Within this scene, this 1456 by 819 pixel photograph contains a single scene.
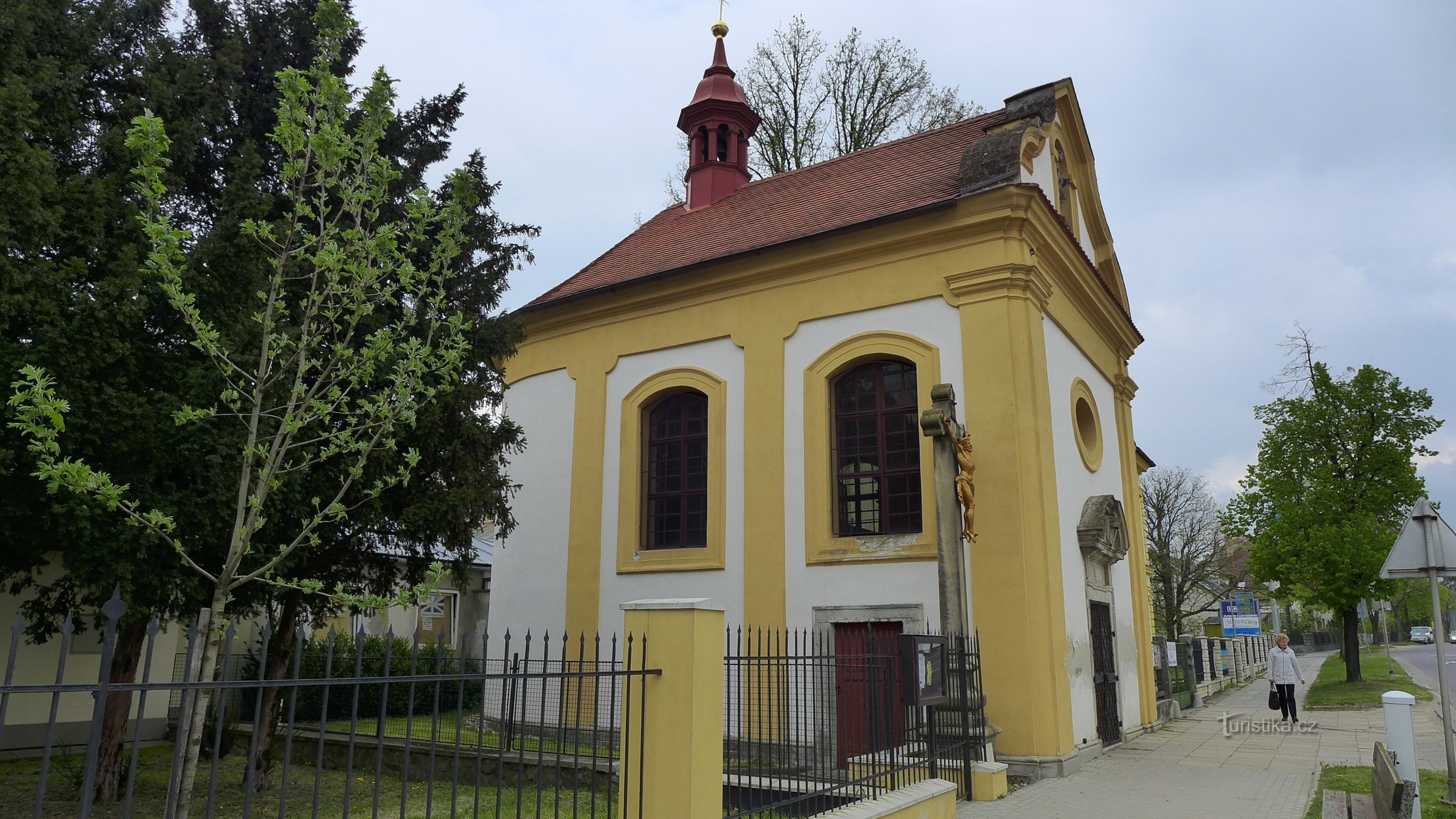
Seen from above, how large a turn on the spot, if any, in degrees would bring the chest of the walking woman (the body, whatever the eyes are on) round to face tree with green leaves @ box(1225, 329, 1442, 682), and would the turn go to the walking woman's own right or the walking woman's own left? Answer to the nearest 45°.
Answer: approximately 180°

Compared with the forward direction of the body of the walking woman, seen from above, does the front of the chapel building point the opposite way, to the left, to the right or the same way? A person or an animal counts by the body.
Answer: to the left

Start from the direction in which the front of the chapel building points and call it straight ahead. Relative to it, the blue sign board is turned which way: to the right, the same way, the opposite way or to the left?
to the right

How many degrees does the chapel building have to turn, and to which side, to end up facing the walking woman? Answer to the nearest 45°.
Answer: approximately 90° to its left

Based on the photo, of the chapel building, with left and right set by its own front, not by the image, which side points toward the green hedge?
back

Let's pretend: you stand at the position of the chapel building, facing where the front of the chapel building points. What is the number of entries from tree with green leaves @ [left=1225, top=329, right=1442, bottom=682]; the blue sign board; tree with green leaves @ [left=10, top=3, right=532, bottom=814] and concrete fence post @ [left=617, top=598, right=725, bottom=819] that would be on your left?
2

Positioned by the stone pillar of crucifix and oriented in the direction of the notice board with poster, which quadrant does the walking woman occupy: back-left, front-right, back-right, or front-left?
back-left

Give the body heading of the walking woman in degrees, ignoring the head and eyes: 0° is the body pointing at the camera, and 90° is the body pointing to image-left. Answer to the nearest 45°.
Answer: approximately 0°

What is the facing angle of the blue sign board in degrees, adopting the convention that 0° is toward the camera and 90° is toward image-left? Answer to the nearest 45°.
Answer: approximately 0°

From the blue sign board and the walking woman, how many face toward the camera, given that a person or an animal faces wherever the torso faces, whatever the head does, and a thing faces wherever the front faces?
2

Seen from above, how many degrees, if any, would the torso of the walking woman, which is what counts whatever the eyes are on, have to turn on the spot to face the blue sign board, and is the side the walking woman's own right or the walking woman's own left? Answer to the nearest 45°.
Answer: approximately 180°
